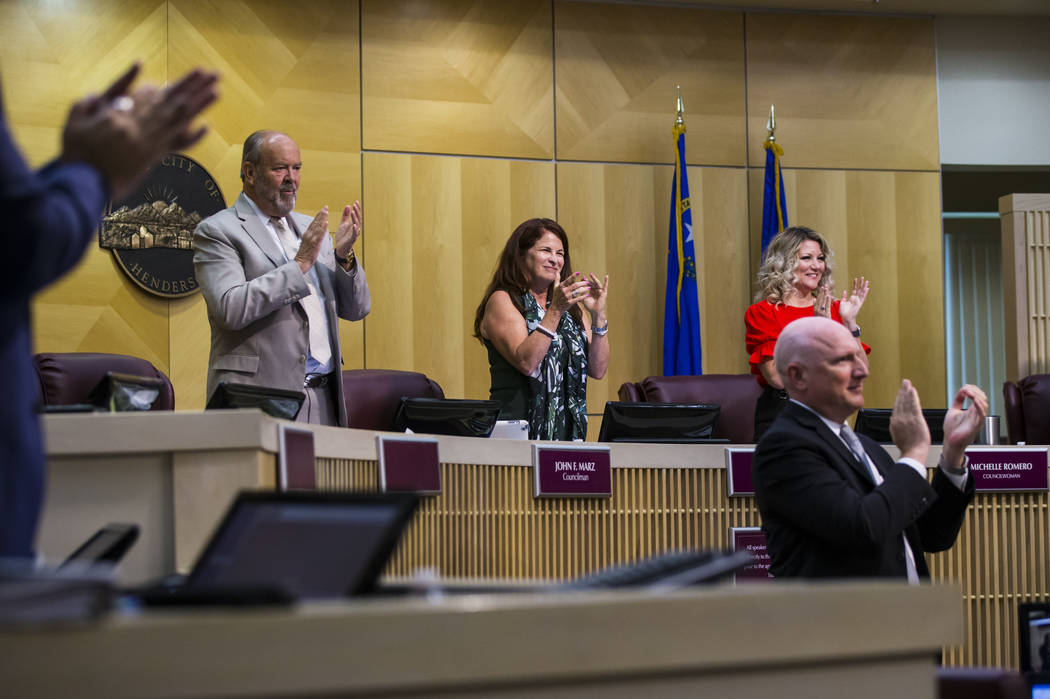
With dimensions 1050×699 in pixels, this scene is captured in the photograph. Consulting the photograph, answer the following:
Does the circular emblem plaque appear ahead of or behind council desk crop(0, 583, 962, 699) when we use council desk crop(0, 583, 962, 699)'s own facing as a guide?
behind

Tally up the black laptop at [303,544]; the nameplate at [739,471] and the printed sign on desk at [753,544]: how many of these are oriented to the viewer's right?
0

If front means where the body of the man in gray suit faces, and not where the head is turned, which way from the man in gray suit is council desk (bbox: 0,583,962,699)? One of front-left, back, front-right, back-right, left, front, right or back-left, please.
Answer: front-right

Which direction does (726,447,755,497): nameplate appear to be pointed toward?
toward the camera

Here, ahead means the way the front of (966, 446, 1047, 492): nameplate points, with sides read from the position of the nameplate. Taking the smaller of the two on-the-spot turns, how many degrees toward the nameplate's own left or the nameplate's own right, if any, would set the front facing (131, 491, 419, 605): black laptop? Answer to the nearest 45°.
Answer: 0° — it already faces it

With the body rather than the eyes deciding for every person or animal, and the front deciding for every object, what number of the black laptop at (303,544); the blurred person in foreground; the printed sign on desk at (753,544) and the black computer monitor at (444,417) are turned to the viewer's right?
1

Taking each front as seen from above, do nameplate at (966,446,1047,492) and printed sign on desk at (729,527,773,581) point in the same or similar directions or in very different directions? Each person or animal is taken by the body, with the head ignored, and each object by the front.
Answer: same or similar directions

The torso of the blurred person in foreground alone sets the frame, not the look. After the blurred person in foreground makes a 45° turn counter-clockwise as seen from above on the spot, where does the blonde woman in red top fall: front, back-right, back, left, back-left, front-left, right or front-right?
front

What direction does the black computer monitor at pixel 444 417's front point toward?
away from the camera

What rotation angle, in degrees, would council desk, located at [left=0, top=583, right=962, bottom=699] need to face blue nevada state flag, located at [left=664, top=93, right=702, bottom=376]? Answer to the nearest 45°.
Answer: approximately 180°

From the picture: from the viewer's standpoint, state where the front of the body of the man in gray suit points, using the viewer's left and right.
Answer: facing the viewer and to the right of the viewer

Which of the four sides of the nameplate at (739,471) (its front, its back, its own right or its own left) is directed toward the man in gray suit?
right

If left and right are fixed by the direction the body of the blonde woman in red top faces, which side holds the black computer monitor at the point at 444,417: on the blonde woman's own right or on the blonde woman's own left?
on the blonde woman's own right
